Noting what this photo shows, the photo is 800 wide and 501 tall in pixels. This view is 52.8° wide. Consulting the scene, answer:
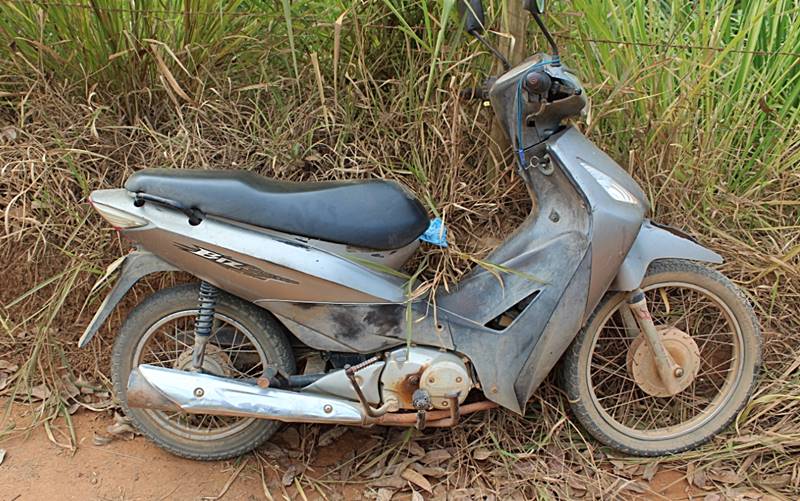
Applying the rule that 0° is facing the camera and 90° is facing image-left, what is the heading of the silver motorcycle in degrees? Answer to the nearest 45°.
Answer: approximately 270°
